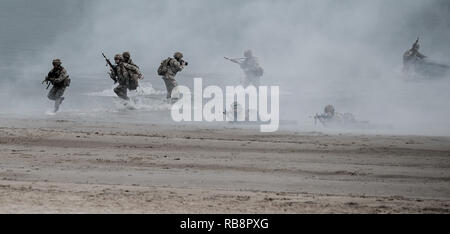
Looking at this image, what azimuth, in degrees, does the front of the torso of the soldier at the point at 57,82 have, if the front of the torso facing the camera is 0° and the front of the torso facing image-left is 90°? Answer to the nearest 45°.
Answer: approximately 45°

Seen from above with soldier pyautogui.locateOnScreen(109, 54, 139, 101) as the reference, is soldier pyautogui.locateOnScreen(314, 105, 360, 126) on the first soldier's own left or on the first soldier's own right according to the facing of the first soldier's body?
on the first soldier's own left

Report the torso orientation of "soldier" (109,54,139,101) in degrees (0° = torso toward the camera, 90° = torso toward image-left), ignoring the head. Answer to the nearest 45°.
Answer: approximately 45°

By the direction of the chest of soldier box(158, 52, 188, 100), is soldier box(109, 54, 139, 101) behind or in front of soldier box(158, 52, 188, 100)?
behind

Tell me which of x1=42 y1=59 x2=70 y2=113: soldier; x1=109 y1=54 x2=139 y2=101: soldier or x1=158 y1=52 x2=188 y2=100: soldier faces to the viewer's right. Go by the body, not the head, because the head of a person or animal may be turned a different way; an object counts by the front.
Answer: x1=158 y1=52 x2=188 y2=100: soldier

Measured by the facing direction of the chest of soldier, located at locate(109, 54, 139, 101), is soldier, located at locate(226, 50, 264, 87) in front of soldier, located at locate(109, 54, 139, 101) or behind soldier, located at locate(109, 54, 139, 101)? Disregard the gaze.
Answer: behind

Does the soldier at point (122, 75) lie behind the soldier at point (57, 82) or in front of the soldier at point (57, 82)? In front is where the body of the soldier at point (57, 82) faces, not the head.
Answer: behind

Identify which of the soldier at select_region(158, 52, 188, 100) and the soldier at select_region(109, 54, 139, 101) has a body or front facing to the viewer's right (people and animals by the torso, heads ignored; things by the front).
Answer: the soldier at select_region(158, 52, 188, 100)

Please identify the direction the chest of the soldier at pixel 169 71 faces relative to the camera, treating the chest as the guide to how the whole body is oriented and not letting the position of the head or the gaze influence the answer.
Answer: to the viewer's right

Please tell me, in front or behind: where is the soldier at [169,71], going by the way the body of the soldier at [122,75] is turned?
behind
